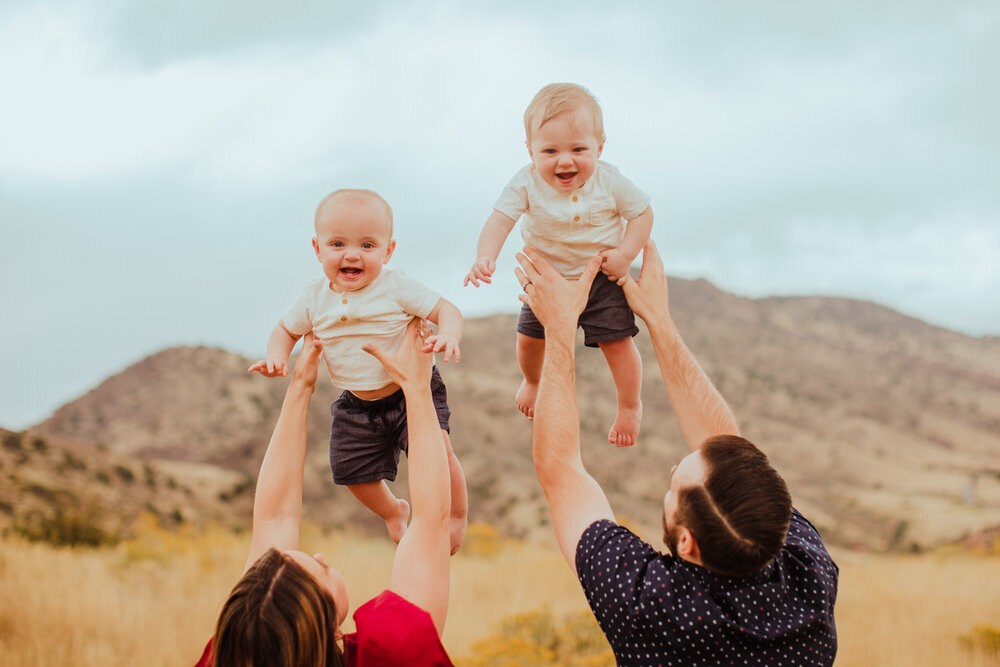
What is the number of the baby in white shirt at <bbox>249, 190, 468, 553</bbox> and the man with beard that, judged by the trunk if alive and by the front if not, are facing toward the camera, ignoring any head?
1

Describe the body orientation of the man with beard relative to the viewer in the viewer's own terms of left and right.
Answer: facing away from the viewer and to the left of the viewer

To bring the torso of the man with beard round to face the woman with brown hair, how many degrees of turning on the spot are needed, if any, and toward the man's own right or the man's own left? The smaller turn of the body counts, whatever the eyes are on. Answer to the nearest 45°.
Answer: approximately 45° to the man's own left

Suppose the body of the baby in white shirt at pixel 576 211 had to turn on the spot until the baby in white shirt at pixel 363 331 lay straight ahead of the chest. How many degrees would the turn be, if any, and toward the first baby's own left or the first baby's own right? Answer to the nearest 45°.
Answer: approximately 90° to the first baby's own right

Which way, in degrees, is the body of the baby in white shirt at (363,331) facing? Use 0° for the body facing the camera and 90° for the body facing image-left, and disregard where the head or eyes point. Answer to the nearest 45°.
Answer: approximately 0°

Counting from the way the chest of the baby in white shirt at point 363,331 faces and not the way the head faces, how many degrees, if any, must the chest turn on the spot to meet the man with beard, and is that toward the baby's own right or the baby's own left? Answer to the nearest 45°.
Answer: approximately 45° to the baby's own left

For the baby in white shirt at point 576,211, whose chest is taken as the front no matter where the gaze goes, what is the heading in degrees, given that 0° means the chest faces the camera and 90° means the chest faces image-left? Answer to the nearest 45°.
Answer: approximately 0°
